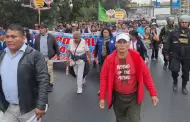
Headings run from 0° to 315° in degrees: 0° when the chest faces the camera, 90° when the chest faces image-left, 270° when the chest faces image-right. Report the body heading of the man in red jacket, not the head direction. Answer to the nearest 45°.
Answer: approximately 0°

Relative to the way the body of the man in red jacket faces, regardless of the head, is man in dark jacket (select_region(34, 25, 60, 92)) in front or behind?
behind

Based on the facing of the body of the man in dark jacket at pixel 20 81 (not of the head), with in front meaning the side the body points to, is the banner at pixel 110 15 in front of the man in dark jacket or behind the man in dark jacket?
behind

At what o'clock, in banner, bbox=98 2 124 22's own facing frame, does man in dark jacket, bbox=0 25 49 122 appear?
The man in dark jacket is roughly at 12 o'clock from the banner.

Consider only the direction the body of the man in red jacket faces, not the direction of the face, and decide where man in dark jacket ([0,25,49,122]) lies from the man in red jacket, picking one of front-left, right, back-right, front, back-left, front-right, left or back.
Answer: front-right

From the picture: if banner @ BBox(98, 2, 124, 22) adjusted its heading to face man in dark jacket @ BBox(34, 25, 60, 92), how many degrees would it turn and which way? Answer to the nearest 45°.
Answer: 0° — it already faces them
